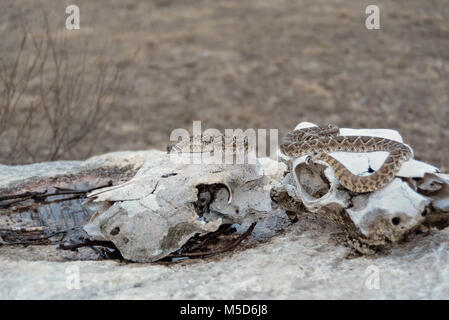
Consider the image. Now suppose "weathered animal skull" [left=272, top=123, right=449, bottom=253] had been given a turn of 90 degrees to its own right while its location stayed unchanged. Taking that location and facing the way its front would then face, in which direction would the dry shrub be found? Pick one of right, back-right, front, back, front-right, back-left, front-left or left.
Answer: back-right

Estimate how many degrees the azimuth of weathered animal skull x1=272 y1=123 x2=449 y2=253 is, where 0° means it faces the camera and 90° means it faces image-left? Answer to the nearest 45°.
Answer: approximately 270°

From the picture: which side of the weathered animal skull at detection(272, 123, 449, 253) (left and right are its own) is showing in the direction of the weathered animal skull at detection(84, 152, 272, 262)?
back
